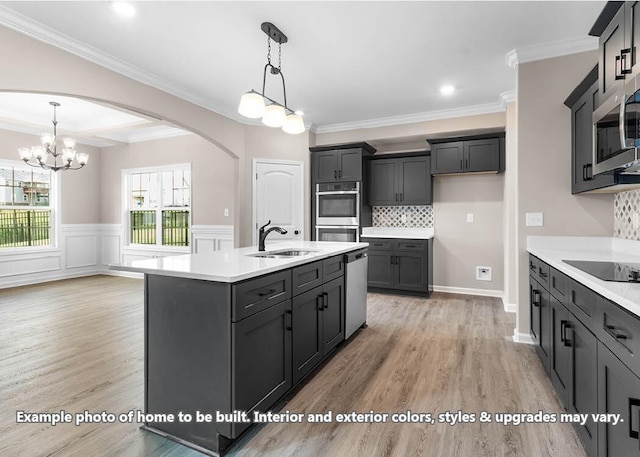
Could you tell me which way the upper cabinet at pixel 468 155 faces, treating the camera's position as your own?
facing the viewer

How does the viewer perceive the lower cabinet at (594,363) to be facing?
facing to the left of the viewer

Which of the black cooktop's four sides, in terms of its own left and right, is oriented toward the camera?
left

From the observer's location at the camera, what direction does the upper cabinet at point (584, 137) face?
facing to the left of the viewer

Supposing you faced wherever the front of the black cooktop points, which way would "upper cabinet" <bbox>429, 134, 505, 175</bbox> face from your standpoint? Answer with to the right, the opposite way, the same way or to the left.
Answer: to the left

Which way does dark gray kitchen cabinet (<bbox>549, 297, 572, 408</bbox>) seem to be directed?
to the viewer's left

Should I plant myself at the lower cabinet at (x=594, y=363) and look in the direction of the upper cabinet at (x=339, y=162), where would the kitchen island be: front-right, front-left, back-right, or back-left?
front-left

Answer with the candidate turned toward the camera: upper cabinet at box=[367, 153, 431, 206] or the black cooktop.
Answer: the upper cabinet

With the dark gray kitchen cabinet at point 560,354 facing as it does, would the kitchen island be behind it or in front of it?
in front

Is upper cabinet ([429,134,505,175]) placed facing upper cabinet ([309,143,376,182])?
no

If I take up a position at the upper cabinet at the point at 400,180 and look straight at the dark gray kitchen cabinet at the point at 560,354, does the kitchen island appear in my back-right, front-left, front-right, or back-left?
front-right

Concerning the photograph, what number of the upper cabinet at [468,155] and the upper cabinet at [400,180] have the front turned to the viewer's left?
0

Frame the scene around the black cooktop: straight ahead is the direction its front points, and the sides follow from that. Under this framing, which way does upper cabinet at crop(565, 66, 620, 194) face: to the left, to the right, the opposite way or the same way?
the same way

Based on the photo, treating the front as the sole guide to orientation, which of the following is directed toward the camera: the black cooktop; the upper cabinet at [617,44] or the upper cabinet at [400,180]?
the upper cabinet at [400,180]

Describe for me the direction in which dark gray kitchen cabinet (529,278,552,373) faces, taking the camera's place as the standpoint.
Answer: facing to the left of the viewer

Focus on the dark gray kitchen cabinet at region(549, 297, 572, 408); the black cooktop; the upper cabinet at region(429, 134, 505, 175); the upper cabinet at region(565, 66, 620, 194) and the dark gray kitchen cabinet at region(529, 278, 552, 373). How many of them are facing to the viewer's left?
4

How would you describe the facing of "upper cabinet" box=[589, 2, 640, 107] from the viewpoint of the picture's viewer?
facing to the left of the viewer

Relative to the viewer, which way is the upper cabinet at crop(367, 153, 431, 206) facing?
toward the camera

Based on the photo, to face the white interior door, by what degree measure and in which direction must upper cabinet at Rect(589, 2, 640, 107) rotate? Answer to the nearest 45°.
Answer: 0° — it already faces it

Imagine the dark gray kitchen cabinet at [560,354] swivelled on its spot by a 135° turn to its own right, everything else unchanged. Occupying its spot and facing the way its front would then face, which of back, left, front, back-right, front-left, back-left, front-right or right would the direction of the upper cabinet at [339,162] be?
left

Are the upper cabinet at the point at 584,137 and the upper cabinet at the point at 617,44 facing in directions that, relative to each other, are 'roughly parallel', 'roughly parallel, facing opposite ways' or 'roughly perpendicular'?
roughly parallel
